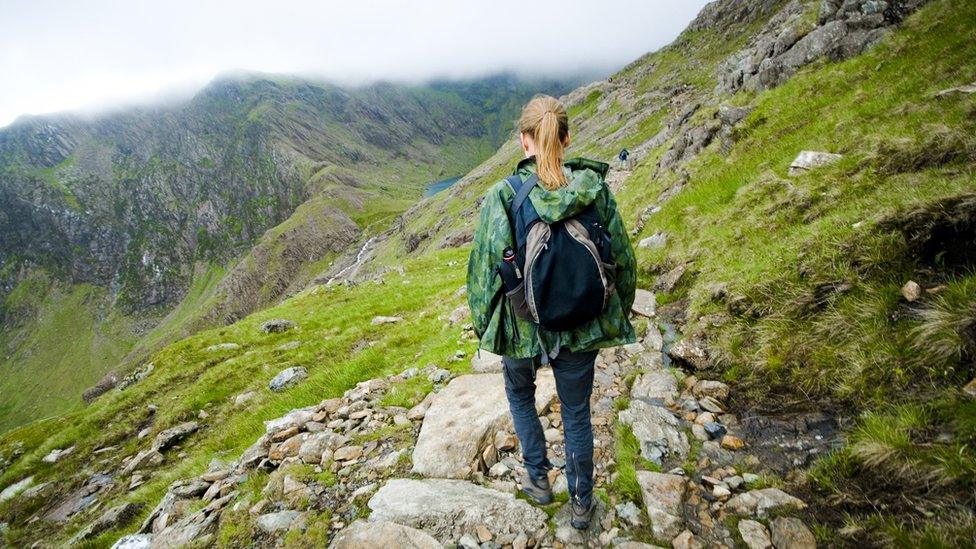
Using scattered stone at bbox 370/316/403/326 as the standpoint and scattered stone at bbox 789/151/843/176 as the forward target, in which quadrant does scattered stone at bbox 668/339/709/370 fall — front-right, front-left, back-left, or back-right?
front-right

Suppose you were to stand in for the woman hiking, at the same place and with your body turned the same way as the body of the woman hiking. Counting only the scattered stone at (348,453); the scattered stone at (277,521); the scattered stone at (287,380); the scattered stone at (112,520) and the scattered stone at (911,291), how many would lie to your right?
1

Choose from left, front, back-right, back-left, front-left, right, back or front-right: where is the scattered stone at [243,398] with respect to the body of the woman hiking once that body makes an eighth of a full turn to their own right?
left

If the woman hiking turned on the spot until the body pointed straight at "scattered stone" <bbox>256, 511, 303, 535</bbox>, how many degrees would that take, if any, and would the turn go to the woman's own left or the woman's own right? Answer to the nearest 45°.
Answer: approximately 90° to the woman's own left

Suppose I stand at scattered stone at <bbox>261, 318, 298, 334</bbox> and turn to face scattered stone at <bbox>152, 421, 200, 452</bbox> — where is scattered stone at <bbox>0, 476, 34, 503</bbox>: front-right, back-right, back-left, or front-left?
front-right

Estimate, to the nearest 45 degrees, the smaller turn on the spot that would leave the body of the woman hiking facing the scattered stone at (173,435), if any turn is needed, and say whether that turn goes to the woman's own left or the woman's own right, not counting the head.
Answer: approximately 45° to the woman's own left

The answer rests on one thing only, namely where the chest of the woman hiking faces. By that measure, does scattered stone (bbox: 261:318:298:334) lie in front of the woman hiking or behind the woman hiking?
in front

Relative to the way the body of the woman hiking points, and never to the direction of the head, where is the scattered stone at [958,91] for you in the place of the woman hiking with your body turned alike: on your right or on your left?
on your right

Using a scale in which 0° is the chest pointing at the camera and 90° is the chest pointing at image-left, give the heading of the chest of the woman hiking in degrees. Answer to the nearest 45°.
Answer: approximately 180°

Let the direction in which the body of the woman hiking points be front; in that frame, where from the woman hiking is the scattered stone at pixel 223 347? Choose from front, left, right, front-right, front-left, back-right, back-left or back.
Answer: front-left

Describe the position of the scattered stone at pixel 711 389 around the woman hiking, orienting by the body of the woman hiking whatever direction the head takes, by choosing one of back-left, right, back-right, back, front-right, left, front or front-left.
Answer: front-right

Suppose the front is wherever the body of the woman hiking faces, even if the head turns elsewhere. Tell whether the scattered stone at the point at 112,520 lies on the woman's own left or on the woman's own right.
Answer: on the woman's own left

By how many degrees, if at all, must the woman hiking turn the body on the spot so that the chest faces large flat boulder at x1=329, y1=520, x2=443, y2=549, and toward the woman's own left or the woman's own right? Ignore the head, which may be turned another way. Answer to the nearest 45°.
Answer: approximately 90° to the woman's own left
